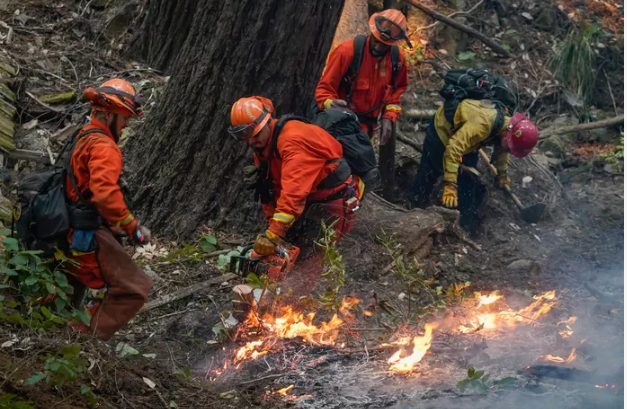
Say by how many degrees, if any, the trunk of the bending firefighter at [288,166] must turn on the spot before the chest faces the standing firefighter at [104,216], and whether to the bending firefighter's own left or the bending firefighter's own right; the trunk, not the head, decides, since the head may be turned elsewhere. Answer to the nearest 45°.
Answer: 0° — they already face them

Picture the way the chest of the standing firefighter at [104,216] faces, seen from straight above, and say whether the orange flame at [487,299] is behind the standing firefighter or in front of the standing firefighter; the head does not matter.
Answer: in front

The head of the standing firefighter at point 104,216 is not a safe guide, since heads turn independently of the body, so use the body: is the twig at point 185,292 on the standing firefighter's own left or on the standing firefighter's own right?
on the standing firefighter's own left

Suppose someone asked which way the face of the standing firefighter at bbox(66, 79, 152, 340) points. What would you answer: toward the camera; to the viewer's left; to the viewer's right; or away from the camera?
to the viewer's right

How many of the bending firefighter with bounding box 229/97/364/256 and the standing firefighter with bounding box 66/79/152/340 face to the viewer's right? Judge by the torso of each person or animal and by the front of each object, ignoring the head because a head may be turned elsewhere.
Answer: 1

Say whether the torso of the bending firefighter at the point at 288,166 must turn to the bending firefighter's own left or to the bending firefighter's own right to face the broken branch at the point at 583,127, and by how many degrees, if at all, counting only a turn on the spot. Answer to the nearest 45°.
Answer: approximately 180°

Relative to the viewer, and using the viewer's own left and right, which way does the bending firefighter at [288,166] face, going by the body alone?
facing the viewer and to the left of the viewer

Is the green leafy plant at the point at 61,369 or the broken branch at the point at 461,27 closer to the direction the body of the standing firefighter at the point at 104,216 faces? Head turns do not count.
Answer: the broken branch

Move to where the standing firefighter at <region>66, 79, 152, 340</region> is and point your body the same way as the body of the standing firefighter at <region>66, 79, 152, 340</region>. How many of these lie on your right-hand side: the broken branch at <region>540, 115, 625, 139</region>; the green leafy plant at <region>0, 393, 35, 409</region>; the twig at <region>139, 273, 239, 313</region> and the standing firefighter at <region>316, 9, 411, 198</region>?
1

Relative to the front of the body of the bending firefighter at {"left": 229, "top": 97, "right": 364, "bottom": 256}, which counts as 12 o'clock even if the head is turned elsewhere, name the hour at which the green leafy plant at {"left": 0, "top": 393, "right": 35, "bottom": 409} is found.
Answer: The green leafy plant is roughly at 11 o'clock from the bending firefighter.

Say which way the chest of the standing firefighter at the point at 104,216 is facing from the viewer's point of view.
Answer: to the viewer's right

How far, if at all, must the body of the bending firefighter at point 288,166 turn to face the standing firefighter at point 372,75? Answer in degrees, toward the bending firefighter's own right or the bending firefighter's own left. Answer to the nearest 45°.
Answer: approximately 135° to the bending firefighter's own right

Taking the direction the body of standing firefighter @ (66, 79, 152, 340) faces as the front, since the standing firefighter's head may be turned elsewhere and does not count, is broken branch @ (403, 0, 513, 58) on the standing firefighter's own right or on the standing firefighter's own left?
on the standing firefighter's own left

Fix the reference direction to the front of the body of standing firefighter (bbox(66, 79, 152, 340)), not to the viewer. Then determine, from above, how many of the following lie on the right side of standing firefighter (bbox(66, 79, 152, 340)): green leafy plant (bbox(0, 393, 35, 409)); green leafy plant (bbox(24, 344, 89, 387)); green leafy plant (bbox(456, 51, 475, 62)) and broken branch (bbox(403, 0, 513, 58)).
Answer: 2

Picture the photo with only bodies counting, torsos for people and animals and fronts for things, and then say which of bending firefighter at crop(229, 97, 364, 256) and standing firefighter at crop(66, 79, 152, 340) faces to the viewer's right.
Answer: the standing firefighter

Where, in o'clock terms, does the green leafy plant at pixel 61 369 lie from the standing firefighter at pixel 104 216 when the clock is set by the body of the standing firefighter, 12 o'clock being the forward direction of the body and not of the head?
The green leafy plant is roughly at 3 o'clock from the standing firefighter.
